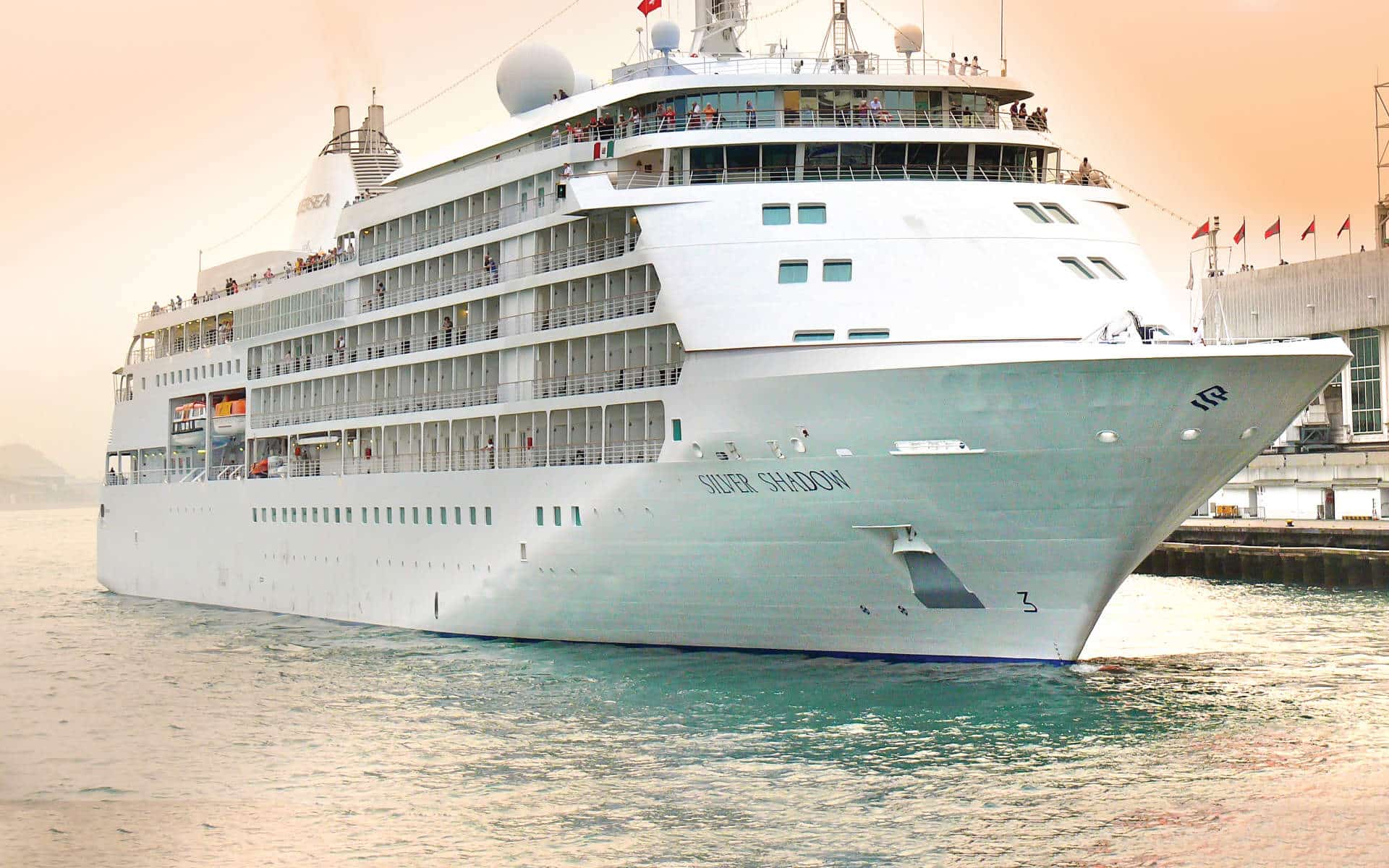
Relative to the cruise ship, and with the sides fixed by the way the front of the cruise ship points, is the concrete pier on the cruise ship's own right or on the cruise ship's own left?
on the cruise ship's own left
